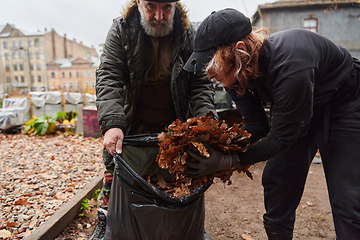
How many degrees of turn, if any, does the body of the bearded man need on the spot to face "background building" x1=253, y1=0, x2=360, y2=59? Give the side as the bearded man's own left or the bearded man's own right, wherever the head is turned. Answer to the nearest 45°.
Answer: approximately 135° to the bearded man's own left

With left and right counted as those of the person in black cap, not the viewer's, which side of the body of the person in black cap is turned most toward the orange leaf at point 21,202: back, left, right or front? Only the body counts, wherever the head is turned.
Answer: front

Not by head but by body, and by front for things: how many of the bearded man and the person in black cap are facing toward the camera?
1

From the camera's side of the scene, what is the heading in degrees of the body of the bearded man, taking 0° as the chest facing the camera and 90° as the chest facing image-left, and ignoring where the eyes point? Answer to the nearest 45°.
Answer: approximately 0°

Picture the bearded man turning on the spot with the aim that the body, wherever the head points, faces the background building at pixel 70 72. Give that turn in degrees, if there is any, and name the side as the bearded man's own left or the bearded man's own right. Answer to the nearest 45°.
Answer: approximately 180°

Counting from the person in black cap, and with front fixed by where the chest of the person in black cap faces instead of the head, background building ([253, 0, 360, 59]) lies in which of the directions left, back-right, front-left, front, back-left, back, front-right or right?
right

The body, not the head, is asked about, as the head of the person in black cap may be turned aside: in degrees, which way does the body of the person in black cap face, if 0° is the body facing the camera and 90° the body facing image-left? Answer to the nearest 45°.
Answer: approximately 90°

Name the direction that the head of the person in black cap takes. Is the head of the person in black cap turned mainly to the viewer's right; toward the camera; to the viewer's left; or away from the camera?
to the viewer's left
